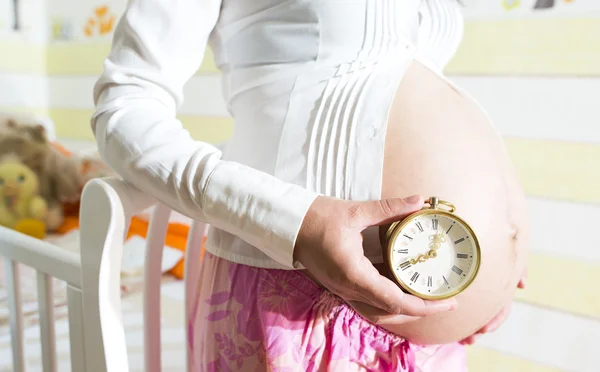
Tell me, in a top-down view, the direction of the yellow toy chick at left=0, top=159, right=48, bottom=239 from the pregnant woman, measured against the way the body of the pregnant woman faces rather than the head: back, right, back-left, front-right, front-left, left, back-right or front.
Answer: back

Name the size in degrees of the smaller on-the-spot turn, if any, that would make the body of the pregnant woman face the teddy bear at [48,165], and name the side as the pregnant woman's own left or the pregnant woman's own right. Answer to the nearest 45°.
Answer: approximately 180°

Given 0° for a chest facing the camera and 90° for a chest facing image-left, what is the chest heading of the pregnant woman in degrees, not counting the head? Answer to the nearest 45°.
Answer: approximately 315°
